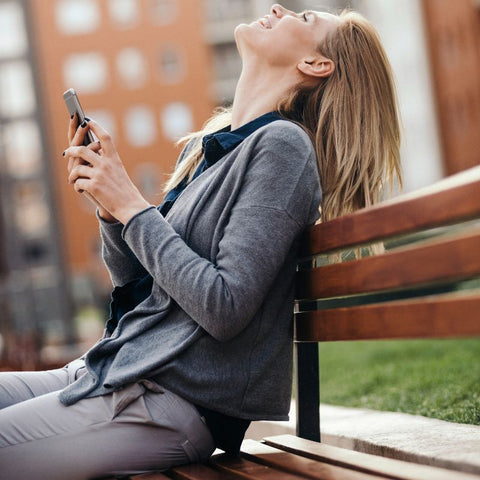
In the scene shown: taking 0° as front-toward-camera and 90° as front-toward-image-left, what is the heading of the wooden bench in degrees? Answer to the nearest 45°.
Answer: approximately 45°

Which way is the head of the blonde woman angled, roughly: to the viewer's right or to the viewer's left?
to the viewer's left

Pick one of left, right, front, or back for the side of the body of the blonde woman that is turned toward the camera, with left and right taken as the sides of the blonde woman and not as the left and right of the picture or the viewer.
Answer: left
